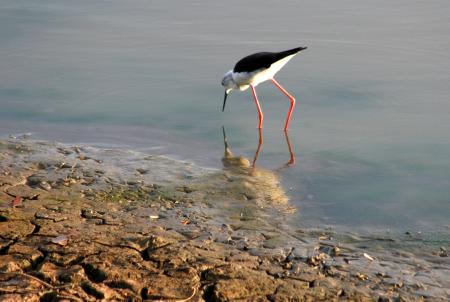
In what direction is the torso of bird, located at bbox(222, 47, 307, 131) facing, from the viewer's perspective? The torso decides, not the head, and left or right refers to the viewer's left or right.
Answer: facing to the left of the viewer
